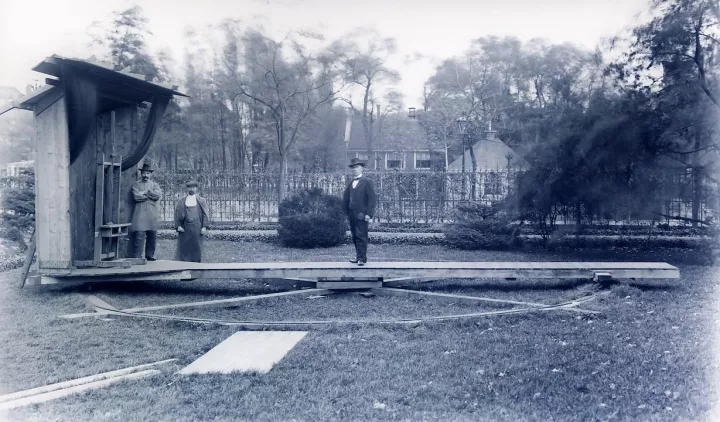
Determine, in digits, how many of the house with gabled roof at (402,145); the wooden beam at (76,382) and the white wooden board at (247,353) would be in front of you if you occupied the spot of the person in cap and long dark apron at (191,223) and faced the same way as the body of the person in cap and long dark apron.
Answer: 2

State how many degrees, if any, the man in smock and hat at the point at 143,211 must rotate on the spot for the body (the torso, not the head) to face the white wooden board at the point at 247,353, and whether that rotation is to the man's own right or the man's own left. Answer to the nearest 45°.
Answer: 0° — they already face it

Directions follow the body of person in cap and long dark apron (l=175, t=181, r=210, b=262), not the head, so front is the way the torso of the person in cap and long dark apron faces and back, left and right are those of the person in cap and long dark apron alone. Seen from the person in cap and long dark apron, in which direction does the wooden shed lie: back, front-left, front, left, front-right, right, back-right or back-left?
front-right

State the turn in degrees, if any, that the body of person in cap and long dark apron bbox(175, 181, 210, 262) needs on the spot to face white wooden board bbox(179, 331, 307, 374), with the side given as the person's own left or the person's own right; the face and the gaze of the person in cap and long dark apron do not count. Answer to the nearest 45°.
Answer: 0° — they already face it

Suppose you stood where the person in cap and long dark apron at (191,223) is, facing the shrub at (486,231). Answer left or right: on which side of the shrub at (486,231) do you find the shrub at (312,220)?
left

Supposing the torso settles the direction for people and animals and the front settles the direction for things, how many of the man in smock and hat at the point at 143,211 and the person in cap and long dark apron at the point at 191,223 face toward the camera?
2

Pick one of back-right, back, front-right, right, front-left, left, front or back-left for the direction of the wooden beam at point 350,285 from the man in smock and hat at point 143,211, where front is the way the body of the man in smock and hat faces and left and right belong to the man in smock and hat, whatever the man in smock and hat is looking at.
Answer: front-left

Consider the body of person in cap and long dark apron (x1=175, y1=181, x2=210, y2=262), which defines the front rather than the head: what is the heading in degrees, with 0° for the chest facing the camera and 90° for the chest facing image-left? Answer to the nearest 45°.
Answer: approximately 0°

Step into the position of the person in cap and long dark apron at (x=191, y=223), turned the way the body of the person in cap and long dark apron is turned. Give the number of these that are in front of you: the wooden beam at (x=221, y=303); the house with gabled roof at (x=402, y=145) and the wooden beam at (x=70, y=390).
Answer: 2

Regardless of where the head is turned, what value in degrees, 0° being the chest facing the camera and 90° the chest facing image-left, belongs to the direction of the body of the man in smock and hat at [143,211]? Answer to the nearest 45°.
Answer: approximately 0°
